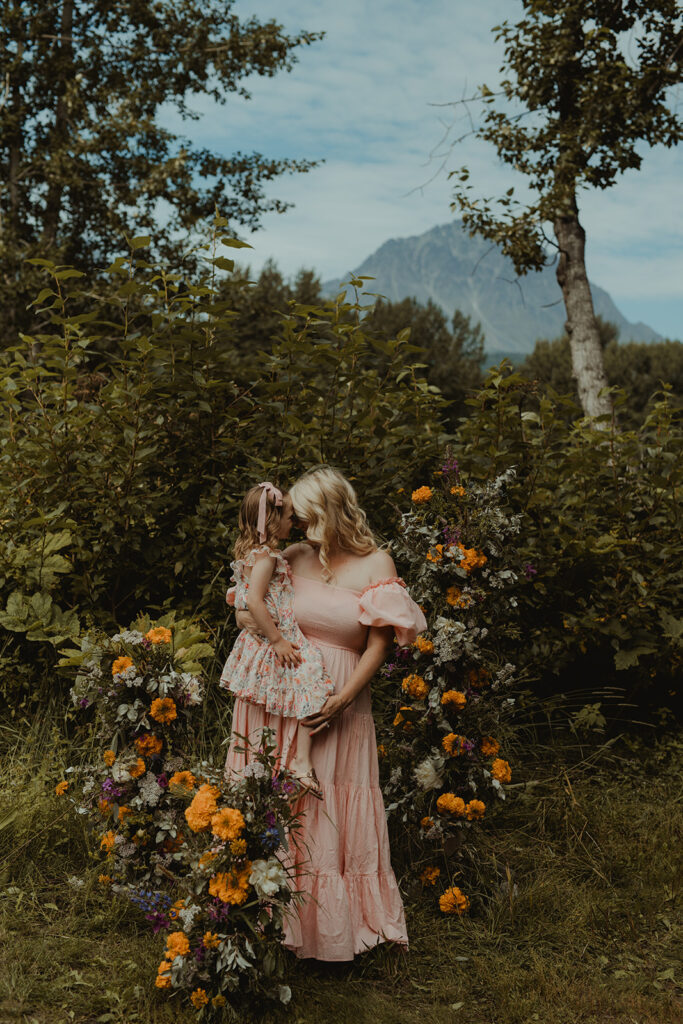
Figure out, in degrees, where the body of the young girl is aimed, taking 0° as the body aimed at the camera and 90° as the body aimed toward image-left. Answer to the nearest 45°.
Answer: approximately 270°

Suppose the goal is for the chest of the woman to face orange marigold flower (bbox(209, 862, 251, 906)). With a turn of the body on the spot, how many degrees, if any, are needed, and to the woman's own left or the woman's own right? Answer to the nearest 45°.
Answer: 0° — they already face it

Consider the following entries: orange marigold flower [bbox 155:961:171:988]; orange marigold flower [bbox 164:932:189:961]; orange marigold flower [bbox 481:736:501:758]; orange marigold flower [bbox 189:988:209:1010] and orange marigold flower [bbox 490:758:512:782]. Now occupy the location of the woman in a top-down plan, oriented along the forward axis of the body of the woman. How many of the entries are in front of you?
3

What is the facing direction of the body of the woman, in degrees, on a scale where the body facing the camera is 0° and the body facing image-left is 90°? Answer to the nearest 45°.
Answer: approximately 45°

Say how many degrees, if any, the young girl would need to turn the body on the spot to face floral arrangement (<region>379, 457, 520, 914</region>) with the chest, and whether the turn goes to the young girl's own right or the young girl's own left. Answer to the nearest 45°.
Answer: approximately 45° to the young girl's own left

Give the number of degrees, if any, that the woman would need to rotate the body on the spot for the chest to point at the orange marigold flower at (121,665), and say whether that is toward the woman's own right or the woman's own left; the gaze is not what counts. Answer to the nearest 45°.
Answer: approximately 45° to the woman's own right

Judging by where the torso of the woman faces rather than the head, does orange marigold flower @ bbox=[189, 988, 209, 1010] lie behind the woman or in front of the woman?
in front

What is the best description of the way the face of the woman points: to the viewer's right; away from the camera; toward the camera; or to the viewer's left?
to the viewer's left

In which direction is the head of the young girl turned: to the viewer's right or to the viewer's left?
to the viewer's right
